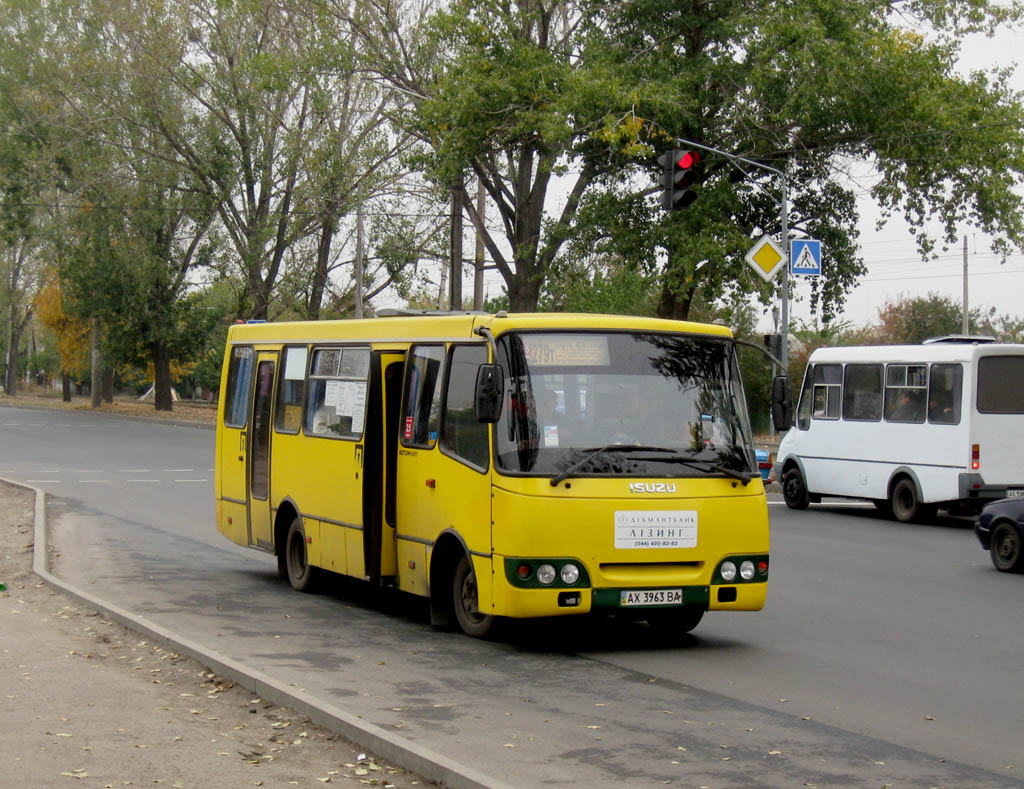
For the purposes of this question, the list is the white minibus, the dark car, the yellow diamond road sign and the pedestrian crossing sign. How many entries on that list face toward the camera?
2

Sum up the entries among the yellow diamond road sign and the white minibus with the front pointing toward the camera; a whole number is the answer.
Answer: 1

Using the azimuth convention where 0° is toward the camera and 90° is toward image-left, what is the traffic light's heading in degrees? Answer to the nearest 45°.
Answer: approximately 315°

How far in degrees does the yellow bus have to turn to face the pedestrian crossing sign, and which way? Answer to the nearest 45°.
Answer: approximately 135° to its left

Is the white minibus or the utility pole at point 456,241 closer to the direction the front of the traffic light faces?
the white minibus

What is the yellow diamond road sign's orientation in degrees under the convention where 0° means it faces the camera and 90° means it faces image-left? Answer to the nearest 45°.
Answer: approximately 0°

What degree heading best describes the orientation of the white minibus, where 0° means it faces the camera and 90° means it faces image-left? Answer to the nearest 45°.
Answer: approximately 135°

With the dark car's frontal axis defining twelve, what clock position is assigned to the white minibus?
The white minibus is roughly at 1 o'clock from the dark car.

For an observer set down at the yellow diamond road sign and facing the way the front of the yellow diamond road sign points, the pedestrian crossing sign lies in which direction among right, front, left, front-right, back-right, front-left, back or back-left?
back-left

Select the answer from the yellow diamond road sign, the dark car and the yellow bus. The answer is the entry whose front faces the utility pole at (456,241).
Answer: the dark car
